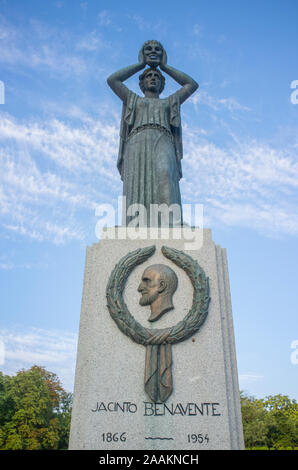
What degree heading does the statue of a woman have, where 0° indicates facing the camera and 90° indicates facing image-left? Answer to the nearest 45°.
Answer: approximately 0°

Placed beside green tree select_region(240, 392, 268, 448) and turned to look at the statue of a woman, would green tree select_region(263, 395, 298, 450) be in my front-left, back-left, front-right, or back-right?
back-left

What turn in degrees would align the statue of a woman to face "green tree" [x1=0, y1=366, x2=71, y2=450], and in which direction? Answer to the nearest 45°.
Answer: approximately 180°

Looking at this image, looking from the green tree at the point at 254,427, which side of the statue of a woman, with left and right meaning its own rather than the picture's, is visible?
back

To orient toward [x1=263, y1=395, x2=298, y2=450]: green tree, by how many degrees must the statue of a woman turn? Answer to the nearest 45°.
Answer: approximately 180°

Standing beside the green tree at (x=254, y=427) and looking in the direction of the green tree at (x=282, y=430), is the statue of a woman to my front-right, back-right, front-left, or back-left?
back-right
